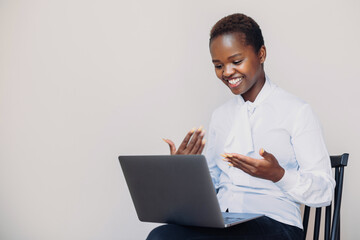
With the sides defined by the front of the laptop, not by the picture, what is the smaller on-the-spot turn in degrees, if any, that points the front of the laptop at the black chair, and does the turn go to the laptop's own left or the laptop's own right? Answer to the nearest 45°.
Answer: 0° — it already faces it

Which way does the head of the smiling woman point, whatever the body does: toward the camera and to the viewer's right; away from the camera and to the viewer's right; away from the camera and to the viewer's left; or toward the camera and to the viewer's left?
toward the camera and to the viewer's left

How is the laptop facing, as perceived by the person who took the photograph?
facing away from the viewer and to the right of the viewer
